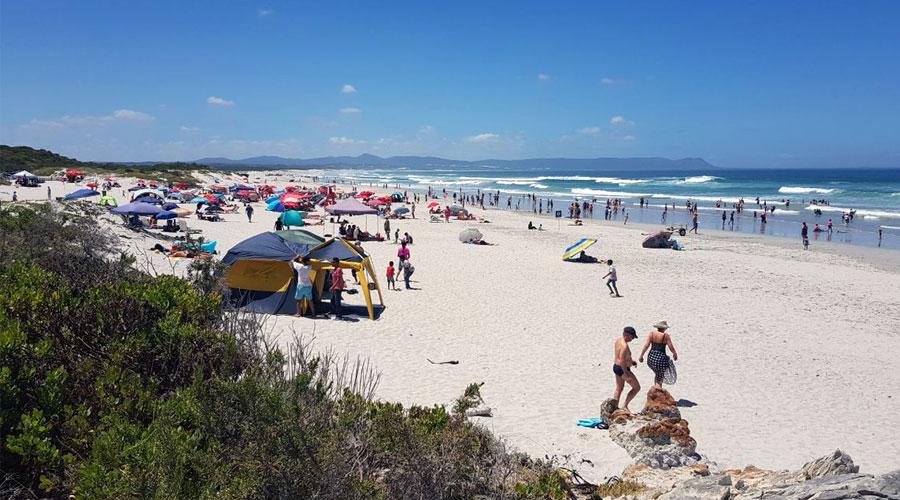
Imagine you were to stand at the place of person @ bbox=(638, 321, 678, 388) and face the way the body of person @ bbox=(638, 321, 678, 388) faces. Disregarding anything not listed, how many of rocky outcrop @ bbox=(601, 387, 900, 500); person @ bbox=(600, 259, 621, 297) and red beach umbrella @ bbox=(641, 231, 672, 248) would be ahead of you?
2

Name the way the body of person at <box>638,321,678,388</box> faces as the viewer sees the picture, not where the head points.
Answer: away from the camera

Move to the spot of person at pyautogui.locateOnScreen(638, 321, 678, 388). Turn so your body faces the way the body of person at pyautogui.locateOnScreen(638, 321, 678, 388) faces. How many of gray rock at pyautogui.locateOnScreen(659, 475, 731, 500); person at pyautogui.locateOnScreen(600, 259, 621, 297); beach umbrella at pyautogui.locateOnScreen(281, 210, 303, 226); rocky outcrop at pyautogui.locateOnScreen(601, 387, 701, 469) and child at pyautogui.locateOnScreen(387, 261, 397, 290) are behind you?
2

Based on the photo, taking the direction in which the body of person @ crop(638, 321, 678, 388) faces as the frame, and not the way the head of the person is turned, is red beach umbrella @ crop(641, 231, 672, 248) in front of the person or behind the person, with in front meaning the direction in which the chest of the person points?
in front

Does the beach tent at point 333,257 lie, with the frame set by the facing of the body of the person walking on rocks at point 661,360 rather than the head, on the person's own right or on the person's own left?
on the person's own left

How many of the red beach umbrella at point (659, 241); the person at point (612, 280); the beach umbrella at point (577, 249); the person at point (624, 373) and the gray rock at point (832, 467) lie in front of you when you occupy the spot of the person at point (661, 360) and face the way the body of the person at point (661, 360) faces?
3

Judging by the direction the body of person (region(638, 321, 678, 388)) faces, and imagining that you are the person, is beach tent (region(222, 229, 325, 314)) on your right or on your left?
on your left

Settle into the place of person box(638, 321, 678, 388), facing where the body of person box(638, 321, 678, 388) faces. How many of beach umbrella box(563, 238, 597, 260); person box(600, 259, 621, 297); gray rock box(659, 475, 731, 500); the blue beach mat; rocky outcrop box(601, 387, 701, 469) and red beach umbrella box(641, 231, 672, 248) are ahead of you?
3

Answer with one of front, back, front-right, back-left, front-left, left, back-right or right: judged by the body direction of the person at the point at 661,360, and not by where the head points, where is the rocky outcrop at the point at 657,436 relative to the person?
back

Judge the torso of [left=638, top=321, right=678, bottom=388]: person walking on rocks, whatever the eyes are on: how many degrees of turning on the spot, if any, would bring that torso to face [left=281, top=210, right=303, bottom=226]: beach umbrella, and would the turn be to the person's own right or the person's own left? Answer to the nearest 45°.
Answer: approximately 45° to the person's own left

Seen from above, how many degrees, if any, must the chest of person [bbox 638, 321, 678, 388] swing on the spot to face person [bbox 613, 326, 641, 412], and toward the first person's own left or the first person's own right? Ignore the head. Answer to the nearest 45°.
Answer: approximately 135° to the first person's own left

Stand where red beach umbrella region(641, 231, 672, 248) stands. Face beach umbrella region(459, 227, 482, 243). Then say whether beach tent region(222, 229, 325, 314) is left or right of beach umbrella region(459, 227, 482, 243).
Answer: left

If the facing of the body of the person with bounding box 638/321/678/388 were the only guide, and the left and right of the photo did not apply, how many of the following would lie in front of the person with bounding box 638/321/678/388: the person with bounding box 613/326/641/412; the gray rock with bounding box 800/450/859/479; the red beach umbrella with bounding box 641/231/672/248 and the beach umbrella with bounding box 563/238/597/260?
2

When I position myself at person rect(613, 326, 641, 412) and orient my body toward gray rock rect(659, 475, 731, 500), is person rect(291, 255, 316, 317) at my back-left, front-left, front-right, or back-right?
back-right
